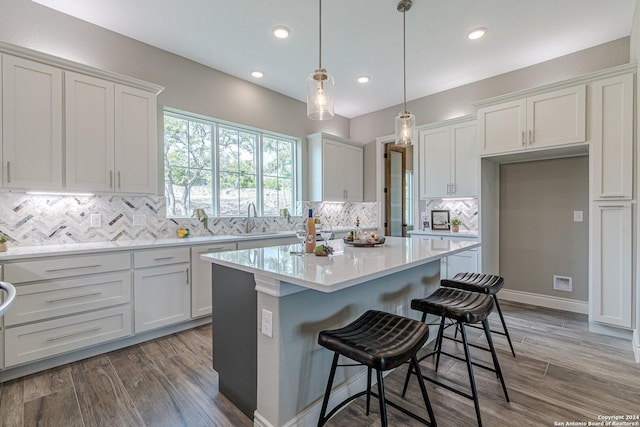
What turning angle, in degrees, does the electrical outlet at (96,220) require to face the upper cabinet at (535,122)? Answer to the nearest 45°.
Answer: approximately 45° to its left

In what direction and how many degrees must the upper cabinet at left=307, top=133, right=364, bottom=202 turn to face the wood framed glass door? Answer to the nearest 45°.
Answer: approximately 90° to its left

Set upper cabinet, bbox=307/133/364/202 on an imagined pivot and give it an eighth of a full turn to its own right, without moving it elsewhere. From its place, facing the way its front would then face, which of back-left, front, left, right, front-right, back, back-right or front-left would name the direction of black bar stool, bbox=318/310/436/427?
front

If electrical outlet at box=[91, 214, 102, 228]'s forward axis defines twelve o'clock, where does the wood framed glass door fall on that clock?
The wood framed glass door is roughly at 9 o'clock from the electrical outlet.

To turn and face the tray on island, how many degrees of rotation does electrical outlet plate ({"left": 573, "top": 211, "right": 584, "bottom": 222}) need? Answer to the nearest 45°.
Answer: approximately 45° to its right

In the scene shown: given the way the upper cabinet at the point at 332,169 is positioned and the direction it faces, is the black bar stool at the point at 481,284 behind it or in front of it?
in front

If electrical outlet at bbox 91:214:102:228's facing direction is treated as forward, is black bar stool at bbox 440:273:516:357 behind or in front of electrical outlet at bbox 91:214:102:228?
in front

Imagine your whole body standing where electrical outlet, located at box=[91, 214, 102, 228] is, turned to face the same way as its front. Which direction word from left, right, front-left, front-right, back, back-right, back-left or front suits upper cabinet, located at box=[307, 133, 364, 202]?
left

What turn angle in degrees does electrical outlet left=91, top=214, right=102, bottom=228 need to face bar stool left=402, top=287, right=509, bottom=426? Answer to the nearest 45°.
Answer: approximately 45° to its left

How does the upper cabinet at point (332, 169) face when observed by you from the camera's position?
facing the viewer and to the right of the viewer

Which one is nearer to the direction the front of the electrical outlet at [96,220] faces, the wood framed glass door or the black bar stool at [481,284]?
the black bar stool

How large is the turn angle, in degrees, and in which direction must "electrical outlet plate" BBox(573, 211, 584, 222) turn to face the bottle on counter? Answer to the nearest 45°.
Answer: approximately 45° to its right
